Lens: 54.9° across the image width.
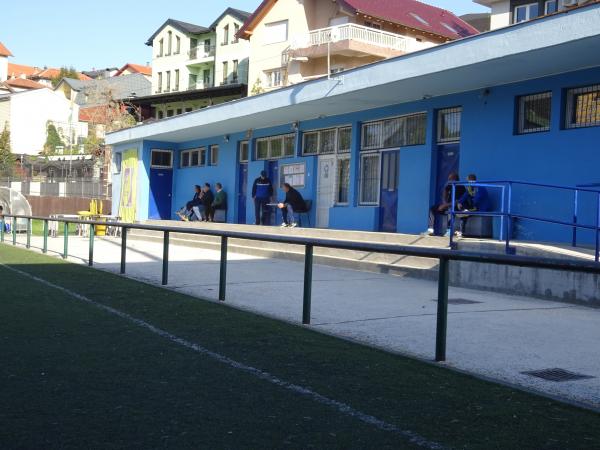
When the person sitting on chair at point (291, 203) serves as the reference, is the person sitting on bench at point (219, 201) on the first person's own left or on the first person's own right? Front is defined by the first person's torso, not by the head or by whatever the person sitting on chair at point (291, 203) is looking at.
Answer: on the first person's own right

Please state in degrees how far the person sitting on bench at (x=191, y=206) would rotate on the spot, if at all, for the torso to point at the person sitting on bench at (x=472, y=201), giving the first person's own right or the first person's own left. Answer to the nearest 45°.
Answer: approximately 90° to the first person's own left

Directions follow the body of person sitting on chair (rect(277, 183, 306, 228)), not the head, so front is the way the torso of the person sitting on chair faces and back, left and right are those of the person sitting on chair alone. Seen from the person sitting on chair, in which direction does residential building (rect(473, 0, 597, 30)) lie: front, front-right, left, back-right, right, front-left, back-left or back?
back

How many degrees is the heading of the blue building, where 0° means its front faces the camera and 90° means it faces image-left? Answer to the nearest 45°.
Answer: approximately 45°

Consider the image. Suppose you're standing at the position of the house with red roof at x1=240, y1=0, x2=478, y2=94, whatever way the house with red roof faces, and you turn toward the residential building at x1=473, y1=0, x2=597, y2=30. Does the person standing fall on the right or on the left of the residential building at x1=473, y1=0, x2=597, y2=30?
right

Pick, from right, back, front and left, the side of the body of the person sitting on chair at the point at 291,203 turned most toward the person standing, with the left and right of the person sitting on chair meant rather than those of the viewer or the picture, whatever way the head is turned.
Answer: right
